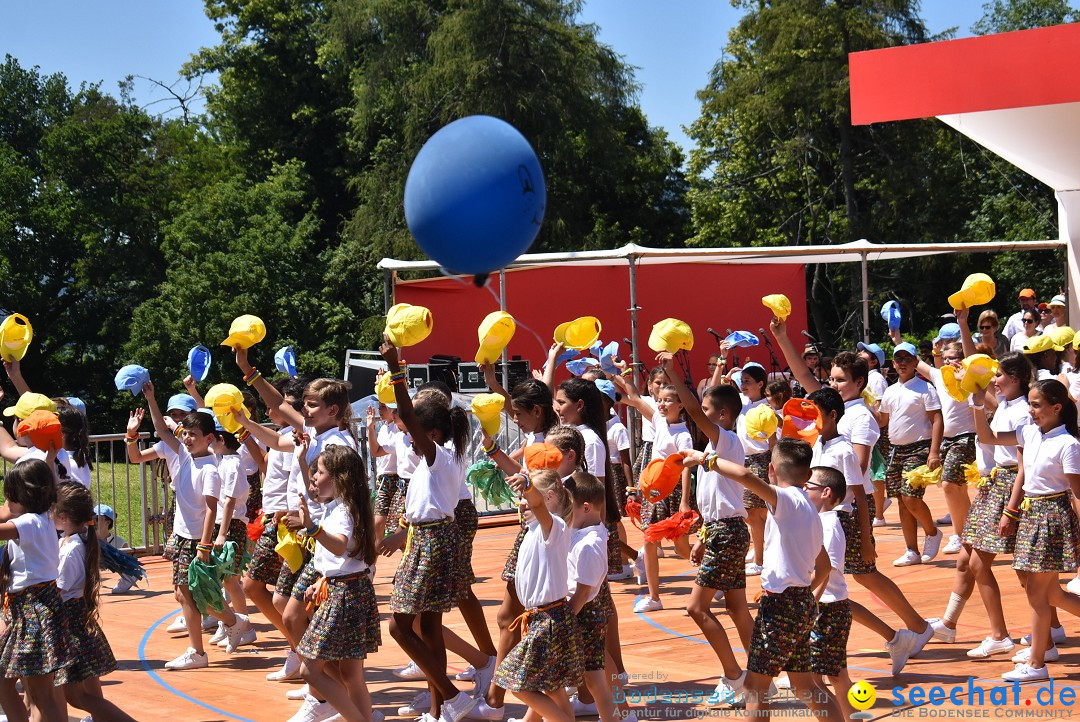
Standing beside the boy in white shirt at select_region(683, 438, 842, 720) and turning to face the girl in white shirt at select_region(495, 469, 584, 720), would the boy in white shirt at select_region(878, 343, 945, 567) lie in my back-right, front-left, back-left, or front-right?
back-right

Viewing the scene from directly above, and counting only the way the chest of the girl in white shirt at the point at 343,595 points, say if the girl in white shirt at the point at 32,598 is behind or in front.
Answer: in front

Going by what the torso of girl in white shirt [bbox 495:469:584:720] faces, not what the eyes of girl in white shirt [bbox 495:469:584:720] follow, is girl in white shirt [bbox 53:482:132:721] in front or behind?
in front

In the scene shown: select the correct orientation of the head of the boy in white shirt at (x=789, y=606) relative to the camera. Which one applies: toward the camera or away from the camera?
away from the camera

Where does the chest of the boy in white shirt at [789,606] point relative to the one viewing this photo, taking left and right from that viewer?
facing away from the viewer and to the left of the viewer

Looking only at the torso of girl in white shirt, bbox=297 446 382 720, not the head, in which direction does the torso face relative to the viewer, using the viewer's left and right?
facing to the left of the viewer
